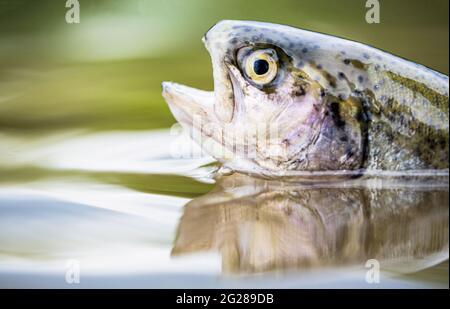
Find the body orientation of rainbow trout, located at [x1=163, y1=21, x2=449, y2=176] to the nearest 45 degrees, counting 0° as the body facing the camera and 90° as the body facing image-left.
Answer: approximately 90°
